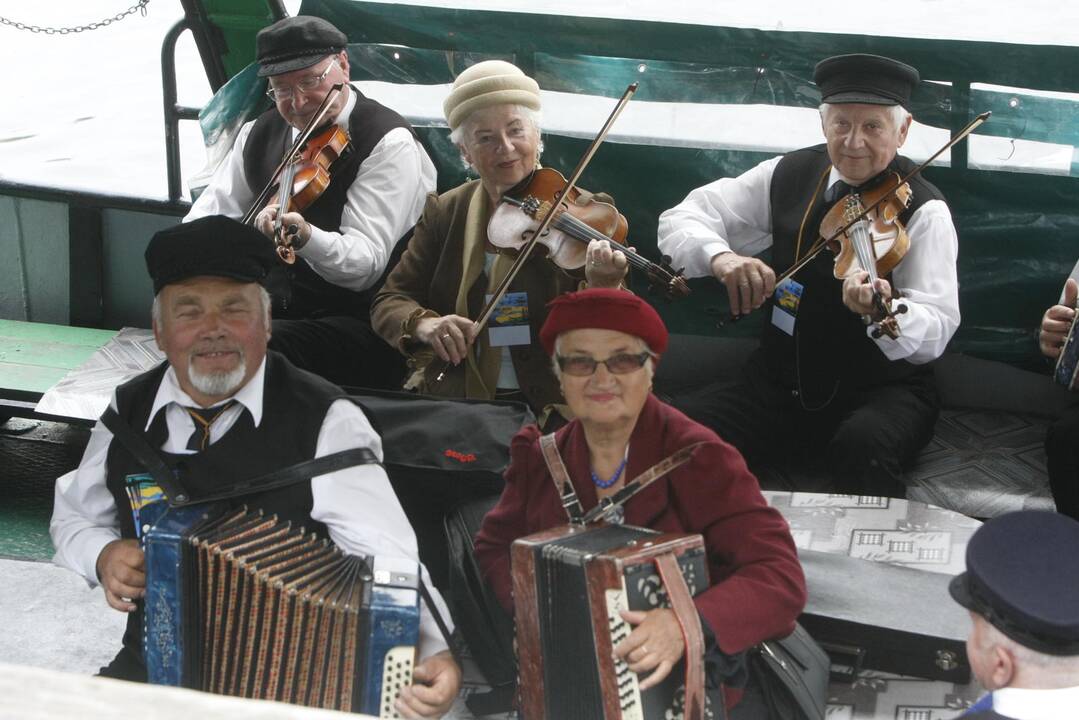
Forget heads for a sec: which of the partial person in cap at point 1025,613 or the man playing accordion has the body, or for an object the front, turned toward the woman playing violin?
the partial person in cap

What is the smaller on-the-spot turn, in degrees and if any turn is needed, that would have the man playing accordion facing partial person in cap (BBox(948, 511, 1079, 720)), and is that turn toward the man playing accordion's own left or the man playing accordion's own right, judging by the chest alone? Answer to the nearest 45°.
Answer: approximately 45° to the man playing accordion's own left

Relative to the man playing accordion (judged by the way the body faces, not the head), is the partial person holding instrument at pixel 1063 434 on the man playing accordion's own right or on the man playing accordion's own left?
on the man playing accordion's own left

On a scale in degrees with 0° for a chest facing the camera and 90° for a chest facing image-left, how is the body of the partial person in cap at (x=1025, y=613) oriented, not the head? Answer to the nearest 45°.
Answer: approximately 135°

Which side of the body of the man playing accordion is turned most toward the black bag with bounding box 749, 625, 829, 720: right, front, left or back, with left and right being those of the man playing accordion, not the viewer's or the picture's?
left

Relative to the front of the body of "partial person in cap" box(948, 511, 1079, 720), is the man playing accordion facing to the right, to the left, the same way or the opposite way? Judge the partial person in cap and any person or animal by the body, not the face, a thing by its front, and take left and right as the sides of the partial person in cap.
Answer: the opposite way

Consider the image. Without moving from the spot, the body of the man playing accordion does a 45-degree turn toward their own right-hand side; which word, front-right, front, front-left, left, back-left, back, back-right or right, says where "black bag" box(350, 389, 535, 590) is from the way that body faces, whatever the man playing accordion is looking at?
back

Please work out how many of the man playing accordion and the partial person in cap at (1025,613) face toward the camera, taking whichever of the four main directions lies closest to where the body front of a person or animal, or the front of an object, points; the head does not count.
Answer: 1
